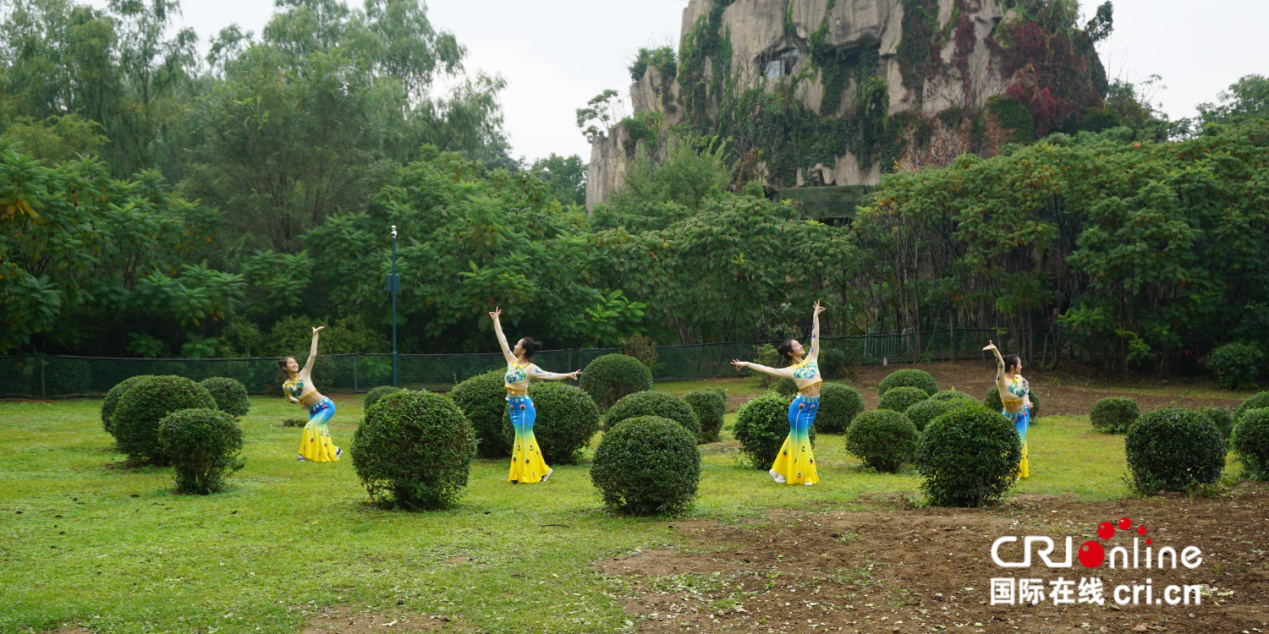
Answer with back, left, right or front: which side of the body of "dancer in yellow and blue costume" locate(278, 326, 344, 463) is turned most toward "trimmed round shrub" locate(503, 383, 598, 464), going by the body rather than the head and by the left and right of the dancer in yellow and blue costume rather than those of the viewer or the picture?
left

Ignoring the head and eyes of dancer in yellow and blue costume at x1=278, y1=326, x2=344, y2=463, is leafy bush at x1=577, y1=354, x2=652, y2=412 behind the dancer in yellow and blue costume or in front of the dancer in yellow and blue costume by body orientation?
behind

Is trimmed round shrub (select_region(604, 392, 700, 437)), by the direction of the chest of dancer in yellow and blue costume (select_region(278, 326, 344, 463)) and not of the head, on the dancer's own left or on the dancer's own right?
on the dancer's own left

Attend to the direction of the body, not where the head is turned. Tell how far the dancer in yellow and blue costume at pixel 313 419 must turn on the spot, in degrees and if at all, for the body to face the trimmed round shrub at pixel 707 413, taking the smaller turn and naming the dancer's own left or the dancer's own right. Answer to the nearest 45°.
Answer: approximately 135° to the dancer's own left

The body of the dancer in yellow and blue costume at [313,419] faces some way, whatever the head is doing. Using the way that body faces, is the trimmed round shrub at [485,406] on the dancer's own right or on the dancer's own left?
on the dancer's own left

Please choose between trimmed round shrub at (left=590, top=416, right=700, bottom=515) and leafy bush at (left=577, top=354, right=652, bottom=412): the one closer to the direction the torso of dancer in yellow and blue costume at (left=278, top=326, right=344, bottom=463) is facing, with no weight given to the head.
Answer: the trimmed round shrub
